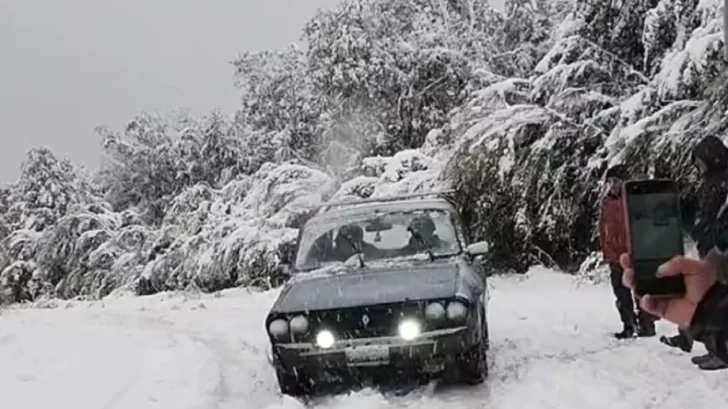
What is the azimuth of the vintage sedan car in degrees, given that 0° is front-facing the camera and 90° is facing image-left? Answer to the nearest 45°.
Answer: approximately 0°

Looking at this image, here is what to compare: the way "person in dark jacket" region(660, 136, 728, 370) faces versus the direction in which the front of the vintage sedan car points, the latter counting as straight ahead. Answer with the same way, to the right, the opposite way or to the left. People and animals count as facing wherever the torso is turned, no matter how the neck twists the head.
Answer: to the right

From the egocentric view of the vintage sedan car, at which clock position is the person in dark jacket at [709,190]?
The person in dark jacket is roughly at 10 o'clock from the vintage sedan car.

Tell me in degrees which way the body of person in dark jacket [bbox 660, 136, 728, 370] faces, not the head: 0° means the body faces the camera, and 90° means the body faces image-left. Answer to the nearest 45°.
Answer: approximately 90°

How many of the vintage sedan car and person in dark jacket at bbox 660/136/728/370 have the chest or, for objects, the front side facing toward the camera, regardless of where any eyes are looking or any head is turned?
1

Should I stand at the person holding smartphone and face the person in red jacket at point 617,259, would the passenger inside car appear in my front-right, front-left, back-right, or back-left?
front-left

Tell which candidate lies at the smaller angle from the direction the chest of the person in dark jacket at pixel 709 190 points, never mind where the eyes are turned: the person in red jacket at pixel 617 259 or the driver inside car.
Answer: the driver inside car

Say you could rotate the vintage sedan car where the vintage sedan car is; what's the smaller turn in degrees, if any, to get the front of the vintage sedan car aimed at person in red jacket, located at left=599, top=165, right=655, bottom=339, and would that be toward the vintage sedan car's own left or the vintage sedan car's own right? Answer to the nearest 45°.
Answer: approximately 135° to the vintage sedan car's own left

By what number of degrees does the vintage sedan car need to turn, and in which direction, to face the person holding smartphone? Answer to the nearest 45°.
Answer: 0° — it already faces them

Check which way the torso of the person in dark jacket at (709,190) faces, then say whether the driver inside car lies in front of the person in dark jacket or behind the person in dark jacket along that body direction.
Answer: in front

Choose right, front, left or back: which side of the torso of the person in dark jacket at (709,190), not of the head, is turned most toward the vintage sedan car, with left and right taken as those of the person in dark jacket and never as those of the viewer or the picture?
front

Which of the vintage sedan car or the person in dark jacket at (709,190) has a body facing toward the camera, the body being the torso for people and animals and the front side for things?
the vintage sedan car
